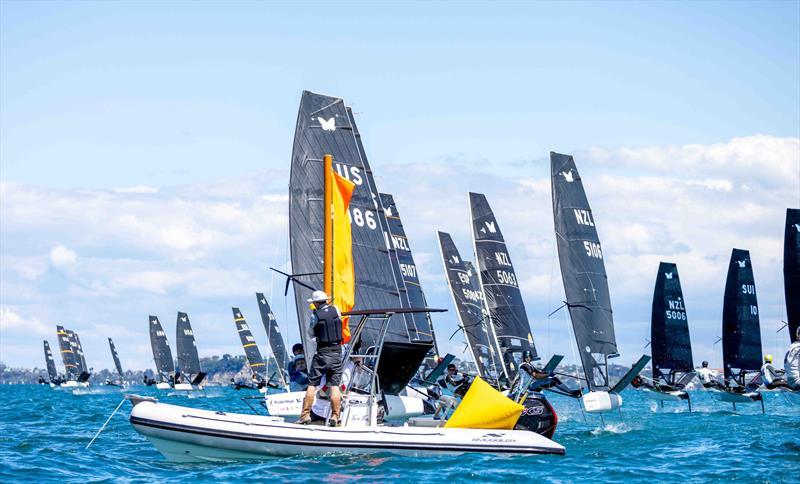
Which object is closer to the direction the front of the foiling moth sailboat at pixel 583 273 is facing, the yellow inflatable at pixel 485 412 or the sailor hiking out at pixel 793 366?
the yellow inflatable

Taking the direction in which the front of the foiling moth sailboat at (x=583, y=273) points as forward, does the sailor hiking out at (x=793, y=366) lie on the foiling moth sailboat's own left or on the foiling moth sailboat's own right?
on the foiling moth sailboat's own left

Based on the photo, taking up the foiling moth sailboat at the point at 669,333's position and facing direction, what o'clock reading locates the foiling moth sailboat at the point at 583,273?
the foiling moth sailboat at the point at 583,273 is roughly at 11 o'clock from the foiling moth sailboat at the point at 669,333.

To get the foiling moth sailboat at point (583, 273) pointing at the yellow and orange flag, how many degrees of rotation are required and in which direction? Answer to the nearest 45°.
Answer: approximately 45° to its left

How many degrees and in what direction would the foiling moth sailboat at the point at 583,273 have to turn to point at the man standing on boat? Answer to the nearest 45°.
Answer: approximately 45° to its left

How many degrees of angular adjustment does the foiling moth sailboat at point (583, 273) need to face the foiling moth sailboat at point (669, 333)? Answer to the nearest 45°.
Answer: approximately 135° to its right
